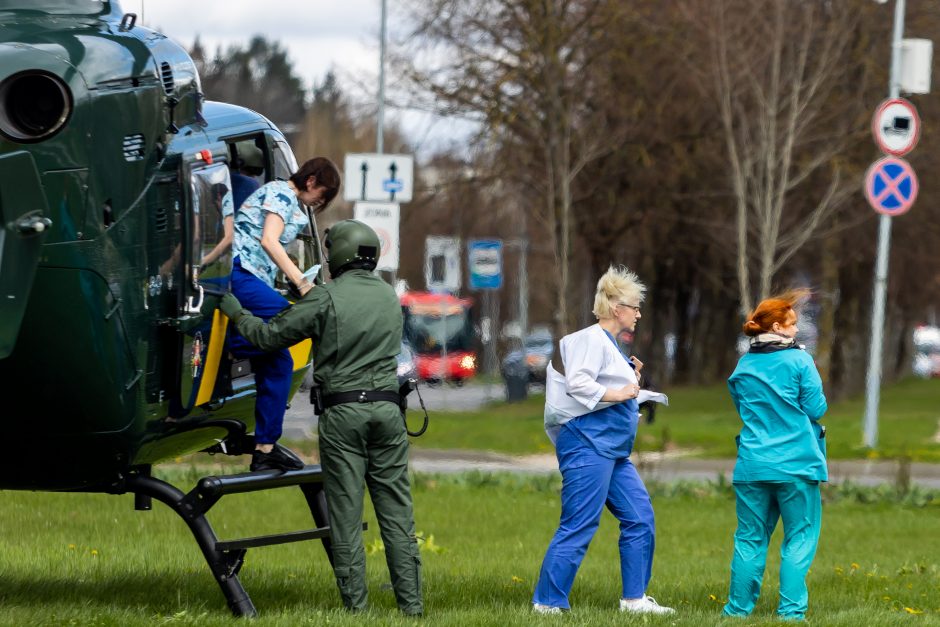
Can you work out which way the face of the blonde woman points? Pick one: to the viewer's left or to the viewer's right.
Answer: to the viewer's right

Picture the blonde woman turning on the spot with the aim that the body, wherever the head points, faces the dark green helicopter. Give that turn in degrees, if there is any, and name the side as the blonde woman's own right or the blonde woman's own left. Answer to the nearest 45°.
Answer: approximately 135° to the blonde woman's own right

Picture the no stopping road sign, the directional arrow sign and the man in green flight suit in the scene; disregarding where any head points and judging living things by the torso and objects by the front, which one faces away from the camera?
the man in green flight suit

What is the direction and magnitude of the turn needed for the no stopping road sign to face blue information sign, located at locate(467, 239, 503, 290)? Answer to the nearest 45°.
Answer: approximately 135° to its right

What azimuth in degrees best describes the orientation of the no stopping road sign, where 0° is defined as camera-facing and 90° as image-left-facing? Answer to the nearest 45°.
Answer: approximately 0°

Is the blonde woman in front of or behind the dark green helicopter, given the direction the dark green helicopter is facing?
in front

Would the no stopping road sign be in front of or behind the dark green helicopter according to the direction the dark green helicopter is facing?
in front

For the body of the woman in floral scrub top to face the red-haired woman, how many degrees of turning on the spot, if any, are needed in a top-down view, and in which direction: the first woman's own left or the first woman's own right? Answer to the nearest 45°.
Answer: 0° — they already face them

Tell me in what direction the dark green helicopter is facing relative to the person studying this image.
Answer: facing away from the viewer and to the right of the viewer

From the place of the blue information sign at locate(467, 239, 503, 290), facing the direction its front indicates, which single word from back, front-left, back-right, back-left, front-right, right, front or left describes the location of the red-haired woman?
front

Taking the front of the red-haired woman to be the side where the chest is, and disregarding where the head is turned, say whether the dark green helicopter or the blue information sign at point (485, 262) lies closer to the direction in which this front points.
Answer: the blue information sign

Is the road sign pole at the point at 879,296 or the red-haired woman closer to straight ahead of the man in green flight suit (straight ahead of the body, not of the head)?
the road sign pole

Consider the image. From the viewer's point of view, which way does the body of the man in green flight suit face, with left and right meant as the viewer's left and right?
facing away from the viewer

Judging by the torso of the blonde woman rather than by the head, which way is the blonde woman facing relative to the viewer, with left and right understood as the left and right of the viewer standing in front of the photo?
facing to the right of the viewer
